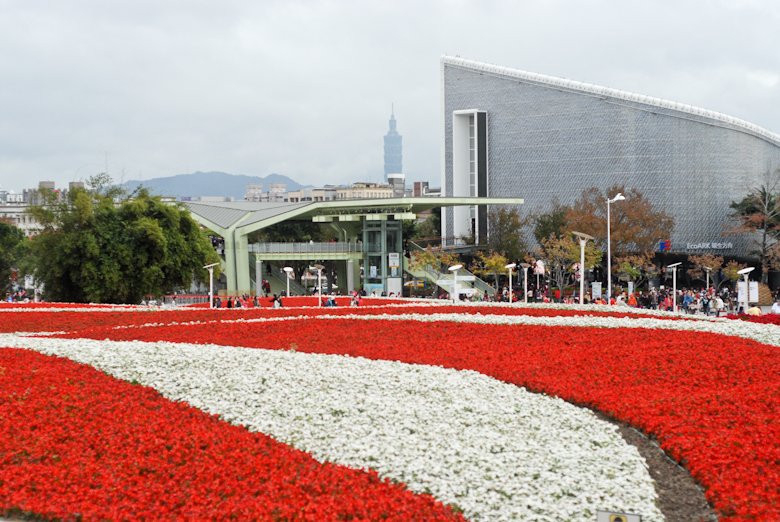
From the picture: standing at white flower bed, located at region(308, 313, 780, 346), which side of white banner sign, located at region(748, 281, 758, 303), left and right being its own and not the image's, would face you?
front

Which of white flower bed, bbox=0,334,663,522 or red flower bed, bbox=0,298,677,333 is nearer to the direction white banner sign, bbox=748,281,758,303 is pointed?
the white flower bed

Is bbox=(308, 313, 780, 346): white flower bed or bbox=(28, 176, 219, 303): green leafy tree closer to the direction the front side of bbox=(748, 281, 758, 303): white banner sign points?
the white flower bed

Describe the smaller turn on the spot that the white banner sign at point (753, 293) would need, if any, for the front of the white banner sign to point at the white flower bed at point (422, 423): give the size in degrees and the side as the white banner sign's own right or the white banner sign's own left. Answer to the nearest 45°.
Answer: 0° — it already faces it

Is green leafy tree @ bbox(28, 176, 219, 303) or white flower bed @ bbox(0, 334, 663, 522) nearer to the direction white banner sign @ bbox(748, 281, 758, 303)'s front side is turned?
the white flower bed

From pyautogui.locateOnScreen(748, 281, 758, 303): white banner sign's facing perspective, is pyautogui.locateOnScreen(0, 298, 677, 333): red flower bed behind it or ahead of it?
ahead

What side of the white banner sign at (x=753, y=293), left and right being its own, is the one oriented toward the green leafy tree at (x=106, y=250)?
right

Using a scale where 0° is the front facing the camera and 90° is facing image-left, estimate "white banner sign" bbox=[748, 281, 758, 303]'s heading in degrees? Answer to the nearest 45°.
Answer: approximately 0°
